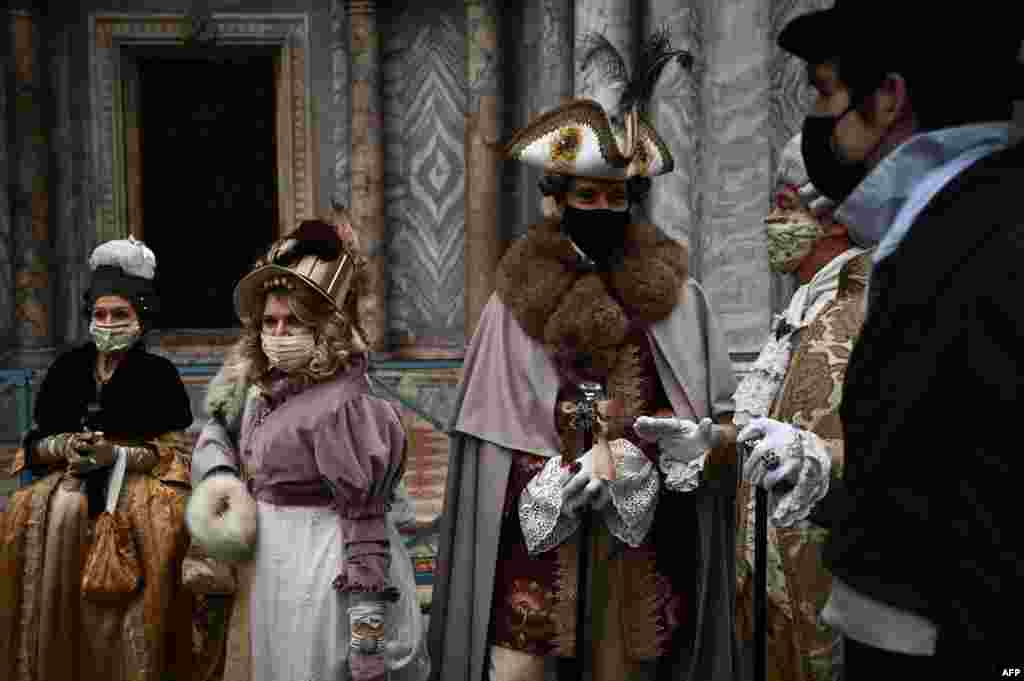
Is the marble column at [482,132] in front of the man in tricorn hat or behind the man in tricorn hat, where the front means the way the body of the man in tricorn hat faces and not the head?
behind

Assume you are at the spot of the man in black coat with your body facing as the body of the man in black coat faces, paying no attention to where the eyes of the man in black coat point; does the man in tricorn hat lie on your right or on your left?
on your right

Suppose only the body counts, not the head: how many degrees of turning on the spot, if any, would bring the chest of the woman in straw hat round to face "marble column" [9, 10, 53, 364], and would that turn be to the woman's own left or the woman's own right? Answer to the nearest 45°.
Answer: approximately 135° to the woman's own right

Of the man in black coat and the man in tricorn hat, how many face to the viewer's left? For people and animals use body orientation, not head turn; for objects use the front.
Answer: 1

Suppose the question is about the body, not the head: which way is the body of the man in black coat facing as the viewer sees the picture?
to the viewer's left

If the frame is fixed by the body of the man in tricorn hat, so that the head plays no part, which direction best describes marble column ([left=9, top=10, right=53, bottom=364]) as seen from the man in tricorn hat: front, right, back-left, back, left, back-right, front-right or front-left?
back-right

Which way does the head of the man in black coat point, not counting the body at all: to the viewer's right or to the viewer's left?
to the viewer's left

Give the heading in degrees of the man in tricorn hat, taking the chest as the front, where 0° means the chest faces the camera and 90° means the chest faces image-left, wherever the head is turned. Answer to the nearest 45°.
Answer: approximately 0°

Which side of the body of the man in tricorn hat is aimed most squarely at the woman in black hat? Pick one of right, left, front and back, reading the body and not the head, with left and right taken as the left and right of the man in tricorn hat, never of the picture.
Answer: right

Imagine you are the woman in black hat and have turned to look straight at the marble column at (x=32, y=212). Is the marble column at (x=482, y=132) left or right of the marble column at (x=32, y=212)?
right

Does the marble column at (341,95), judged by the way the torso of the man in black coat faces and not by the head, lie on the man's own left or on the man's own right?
on the man's own right
